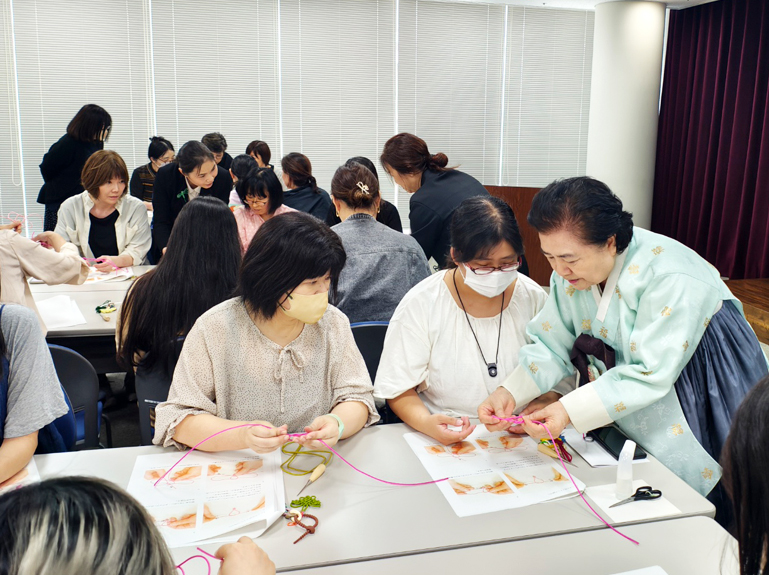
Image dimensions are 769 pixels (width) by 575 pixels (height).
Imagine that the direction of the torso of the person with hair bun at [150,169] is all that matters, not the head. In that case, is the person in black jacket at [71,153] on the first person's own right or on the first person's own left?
on the first person's own right

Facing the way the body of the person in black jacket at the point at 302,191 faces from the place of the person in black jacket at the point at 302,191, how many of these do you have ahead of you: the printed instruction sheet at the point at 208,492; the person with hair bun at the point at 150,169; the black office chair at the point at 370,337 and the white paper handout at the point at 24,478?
1

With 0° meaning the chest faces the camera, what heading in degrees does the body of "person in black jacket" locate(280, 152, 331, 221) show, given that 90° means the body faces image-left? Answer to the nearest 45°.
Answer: approximately 135°

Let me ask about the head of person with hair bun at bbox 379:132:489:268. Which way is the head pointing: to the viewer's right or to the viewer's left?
to the viewer's left

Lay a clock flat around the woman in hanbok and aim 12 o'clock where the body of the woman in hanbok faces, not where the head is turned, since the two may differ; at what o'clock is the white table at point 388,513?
The white table is roughly at 12 o'clock from the woman in hanbok.

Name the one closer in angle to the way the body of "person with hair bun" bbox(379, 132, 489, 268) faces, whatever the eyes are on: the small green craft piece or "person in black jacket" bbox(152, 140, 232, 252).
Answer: the person in black jacket

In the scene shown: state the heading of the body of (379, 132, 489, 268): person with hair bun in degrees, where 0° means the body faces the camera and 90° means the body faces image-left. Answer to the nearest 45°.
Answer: approximately 135°

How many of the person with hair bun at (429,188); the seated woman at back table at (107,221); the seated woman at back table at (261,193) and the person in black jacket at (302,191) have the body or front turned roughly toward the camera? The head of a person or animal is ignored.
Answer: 2

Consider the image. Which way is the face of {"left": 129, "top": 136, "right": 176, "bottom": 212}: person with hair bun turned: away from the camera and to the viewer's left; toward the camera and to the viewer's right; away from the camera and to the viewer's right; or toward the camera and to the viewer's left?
toward the camera and to the viewer's right

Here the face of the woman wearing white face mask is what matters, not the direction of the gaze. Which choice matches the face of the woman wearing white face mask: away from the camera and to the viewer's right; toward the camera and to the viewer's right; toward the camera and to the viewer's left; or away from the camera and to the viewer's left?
toward the camera and to the viewer's right

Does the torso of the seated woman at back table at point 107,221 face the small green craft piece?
yes

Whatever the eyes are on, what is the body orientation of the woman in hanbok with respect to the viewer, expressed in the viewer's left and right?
facing the viewer and to the left of the viewer

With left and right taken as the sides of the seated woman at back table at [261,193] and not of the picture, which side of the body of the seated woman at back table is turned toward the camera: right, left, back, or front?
front

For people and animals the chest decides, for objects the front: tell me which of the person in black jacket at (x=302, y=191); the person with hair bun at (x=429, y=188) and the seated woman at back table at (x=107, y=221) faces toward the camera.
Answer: the seated woman at back table

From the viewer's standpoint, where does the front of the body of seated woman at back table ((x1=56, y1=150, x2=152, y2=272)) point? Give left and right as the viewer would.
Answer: facing the viewer
